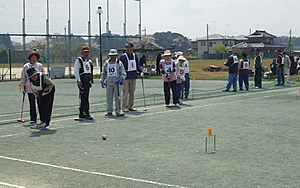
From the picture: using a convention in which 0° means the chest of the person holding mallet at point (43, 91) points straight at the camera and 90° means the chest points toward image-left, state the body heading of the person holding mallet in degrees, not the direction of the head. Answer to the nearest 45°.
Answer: approximately 45°

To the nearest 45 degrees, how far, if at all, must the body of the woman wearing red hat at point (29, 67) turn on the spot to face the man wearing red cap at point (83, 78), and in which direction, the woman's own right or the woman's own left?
approximately 135° to the woman's own left

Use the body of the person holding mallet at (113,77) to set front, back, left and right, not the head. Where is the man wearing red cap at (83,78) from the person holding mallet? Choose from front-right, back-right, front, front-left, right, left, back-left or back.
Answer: front-right

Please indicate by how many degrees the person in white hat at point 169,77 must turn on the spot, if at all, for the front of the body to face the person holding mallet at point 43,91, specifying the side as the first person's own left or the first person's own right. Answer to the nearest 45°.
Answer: approximately 45° to the first person's own right

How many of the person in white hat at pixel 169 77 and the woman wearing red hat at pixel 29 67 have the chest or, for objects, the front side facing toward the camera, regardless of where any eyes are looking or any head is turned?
2

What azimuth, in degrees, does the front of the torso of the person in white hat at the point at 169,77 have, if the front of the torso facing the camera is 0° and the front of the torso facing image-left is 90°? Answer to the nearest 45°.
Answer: approximately 0°

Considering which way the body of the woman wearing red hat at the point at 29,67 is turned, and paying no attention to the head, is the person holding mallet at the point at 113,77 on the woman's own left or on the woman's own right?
on the woman's own left

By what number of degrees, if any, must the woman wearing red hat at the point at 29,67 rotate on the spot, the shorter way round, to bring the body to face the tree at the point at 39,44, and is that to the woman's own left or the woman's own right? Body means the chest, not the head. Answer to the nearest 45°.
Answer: approximately 180°

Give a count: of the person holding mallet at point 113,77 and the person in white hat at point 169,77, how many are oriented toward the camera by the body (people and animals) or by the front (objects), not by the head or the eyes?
2
